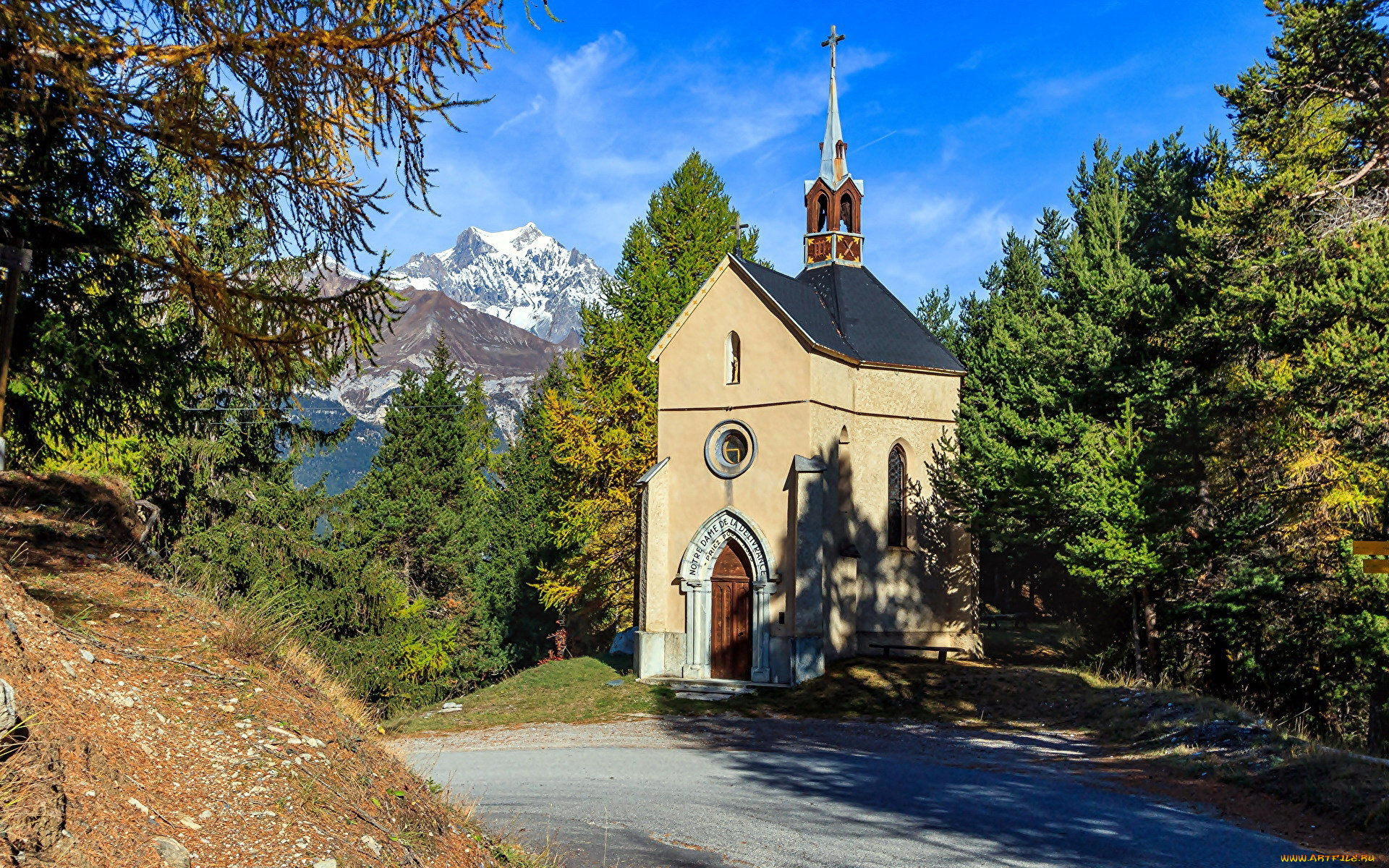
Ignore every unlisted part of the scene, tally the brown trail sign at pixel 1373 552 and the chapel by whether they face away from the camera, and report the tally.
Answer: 0

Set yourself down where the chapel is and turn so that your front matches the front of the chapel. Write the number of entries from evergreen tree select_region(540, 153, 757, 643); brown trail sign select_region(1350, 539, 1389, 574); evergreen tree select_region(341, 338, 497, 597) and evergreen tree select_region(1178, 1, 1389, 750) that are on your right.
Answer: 2

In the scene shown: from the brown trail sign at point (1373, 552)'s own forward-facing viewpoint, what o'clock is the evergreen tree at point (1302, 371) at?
The evergreen tree is roughly at 6 o'clock from the brown trail sign.

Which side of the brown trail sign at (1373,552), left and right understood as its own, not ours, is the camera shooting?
front

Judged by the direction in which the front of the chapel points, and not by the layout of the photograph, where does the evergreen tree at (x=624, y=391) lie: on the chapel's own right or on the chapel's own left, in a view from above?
on the chapel's own right

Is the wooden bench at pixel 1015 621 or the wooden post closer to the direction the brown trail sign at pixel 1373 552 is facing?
the wooden post

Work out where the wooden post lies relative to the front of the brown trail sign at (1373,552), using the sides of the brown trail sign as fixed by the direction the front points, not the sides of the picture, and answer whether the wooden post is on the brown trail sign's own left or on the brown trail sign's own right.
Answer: on the brown trail sign's own right

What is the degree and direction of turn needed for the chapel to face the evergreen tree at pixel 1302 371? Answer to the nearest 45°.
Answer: approximately 90° to its left
